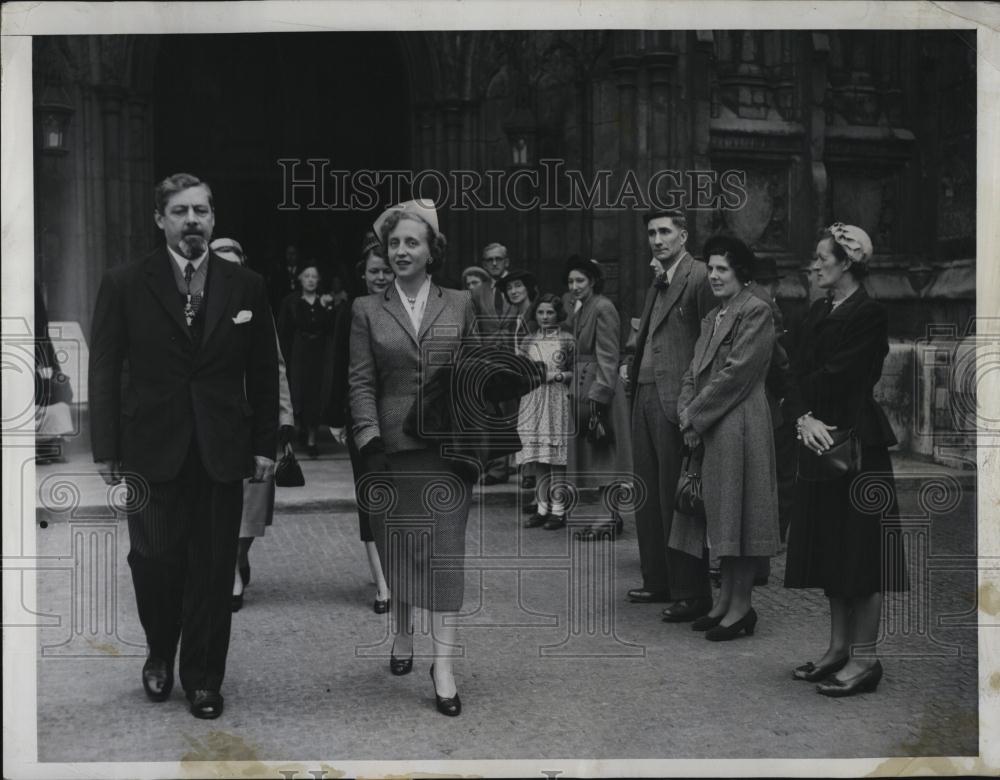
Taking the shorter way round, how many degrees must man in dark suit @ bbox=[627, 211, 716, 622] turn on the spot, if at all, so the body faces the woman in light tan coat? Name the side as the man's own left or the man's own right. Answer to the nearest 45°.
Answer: approximately 90° to the man's own left

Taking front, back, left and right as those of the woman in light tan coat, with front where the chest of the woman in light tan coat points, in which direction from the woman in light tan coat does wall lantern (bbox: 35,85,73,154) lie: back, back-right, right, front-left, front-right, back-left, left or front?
front-right

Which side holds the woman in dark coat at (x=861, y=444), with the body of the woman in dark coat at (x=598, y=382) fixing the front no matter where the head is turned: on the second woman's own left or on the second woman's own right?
on the second woman's own left

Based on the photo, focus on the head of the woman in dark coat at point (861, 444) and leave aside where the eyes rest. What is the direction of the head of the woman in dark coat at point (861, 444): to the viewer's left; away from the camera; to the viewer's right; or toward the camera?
to the viewer's left

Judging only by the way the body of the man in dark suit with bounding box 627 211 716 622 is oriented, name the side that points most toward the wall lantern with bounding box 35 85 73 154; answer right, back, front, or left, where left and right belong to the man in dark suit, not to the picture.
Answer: right

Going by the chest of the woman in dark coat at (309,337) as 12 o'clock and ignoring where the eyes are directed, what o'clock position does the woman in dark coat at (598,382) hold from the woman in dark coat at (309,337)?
the woman in dark coat at (598,382) is roughly at 11 o'clock from the woman in dark coat at (309,337).

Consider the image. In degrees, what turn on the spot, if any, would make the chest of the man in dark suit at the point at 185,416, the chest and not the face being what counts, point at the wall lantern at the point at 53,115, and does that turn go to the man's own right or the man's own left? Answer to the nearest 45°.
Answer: approximately 180°

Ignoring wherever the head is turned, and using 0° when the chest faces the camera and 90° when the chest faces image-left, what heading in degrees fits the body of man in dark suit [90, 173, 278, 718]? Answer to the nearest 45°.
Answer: approximately 0°

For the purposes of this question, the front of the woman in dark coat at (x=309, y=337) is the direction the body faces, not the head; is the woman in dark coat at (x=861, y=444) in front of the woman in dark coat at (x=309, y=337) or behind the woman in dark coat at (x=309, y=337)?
in front
